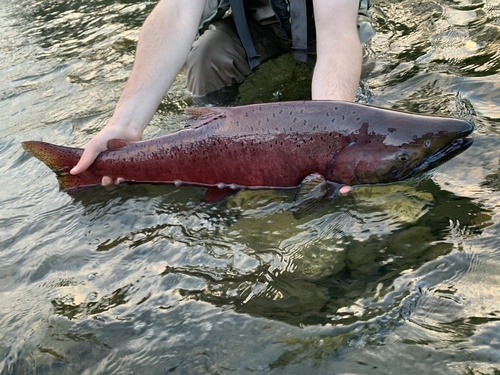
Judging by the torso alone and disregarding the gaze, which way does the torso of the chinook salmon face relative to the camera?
to the viewer's right
